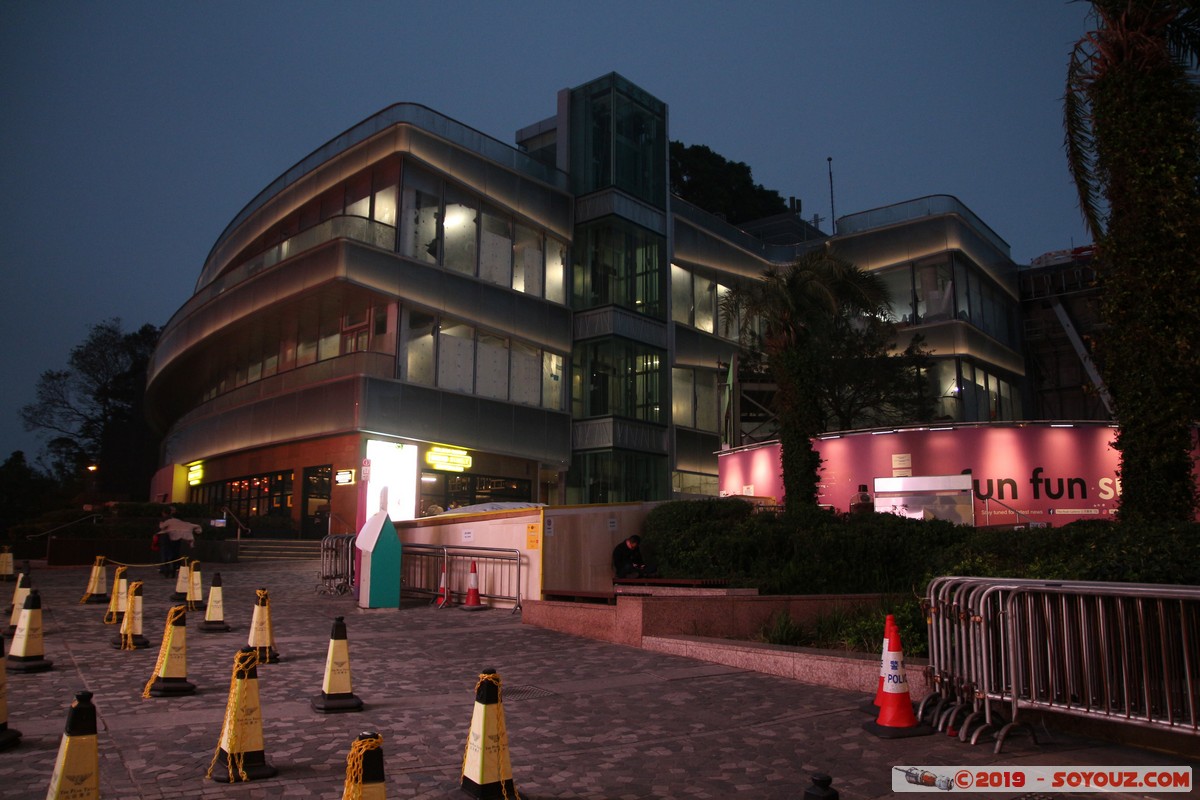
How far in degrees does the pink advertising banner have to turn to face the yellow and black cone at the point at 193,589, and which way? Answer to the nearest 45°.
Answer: approximately 45° to its right

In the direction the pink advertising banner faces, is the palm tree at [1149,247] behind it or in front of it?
in front

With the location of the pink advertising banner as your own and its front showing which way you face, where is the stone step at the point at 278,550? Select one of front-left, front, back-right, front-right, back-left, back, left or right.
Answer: right

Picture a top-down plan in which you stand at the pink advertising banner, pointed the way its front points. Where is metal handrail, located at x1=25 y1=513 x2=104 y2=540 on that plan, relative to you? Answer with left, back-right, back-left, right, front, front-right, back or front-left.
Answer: right

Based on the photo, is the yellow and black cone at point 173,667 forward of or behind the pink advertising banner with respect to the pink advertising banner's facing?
forward

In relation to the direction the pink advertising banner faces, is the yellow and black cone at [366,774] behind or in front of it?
in front

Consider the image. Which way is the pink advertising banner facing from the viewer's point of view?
toward the camera

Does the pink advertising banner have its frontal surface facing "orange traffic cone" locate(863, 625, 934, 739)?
yes

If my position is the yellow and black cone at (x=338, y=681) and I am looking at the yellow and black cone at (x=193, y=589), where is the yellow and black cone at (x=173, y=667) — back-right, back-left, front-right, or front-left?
front-left

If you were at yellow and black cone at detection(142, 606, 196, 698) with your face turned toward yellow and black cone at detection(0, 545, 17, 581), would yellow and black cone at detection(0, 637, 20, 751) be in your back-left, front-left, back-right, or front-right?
back-left

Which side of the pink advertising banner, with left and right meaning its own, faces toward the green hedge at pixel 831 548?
front

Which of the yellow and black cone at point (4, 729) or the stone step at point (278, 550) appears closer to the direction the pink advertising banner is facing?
the yellow and black cone

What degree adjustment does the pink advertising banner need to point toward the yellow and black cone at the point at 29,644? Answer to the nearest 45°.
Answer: approximately 45° to its right

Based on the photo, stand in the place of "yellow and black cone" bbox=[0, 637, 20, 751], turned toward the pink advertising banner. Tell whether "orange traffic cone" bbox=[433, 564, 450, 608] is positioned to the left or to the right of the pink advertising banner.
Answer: left

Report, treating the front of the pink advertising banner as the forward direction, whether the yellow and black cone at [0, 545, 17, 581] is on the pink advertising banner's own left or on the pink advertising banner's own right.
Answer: on the pink advertising banner's own right

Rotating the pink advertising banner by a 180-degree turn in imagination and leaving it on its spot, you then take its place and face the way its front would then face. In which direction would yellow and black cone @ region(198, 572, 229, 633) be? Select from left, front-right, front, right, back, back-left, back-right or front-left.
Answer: back-left

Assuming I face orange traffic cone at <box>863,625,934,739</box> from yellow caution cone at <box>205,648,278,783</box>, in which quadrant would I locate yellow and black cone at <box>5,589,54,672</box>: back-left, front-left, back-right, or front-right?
back-left
